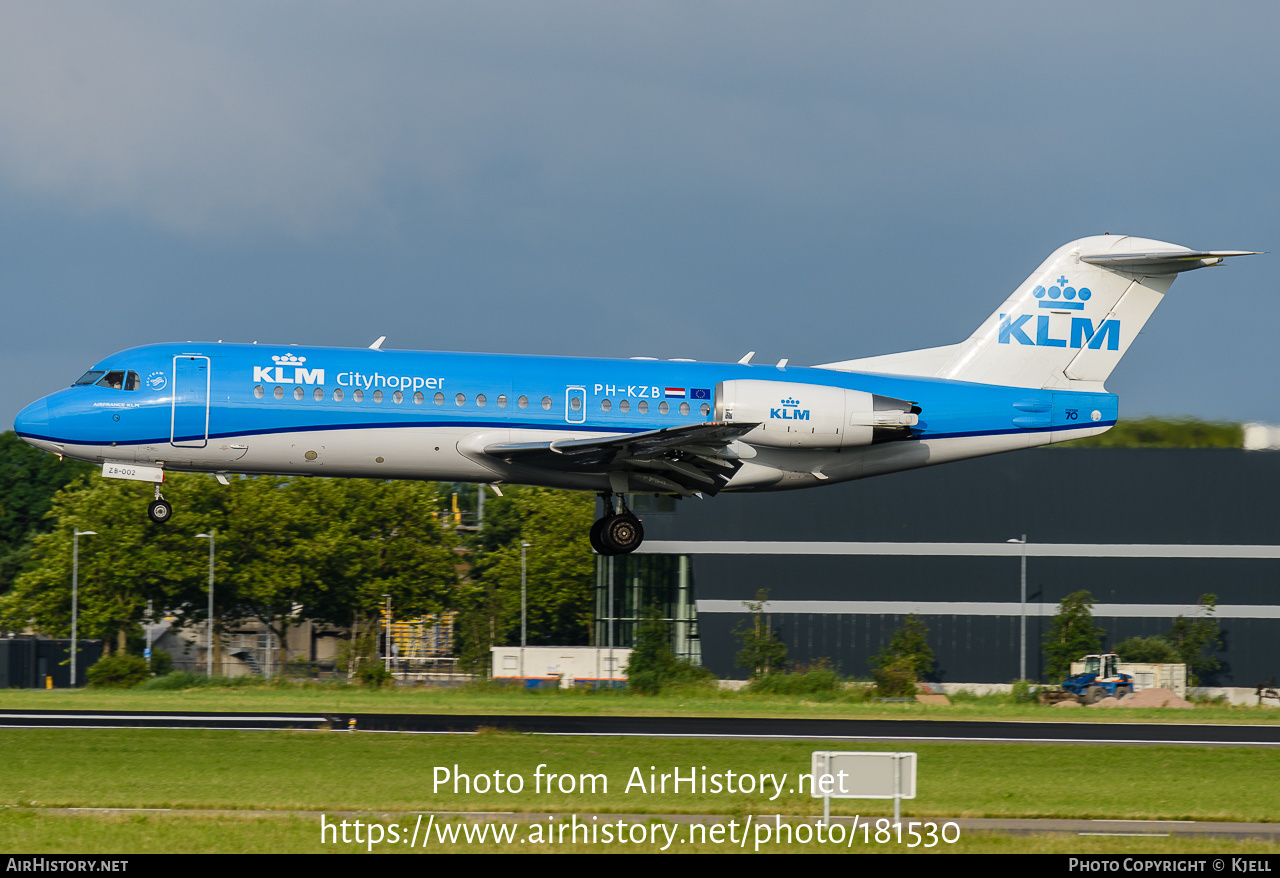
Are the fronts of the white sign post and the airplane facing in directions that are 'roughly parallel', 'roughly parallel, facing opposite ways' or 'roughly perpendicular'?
roughly perpendicular

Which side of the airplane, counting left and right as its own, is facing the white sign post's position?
left

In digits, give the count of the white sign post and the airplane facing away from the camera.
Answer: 1

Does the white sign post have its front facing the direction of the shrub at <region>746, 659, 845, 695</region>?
yes

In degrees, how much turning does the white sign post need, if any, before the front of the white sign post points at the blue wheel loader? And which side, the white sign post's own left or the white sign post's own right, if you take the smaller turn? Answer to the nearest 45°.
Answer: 0° — it already faces it

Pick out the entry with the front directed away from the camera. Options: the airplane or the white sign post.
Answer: the white sign post

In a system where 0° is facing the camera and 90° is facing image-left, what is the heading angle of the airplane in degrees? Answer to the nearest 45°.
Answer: approximately 90°

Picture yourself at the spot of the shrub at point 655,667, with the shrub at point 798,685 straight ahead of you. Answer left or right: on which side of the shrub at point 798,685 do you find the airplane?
right

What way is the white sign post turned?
away from the camera
